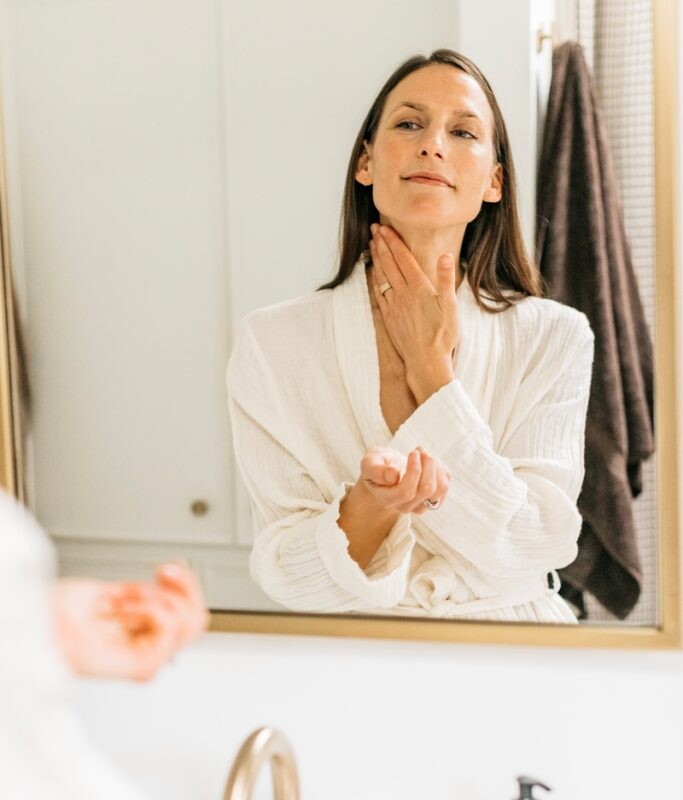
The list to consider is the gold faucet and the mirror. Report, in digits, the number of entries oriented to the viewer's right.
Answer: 0

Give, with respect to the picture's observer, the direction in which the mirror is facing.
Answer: facing the viewer

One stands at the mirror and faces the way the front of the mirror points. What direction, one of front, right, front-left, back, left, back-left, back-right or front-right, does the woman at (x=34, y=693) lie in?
front

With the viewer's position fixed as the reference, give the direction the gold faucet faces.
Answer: facing the viewer and to the left of the viewer
